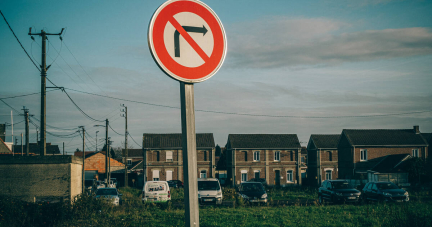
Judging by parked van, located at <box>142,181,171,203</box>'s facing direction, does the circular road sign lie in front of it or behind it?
behind

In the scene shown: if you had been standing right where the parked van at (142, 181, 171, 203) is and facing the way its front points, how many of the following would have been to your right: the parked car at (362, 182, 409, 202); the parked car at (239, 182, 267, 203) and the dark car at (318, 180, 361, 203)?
3

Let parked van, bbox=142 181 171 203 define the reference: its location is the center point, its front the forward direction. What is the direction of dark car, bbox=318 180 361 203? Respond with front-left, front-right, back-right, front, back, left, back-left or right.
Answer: right

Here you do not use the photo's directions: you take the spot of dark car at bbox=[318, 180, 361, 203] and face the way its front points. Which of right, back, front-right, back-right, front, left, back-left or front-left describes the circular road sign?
front-right

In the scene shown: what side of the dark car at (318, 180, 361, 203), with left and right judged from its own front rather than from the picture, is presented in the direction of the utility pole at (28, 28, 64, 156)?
right

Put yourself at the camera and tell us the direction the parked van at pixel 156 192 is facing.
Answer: facing away from the viewer
